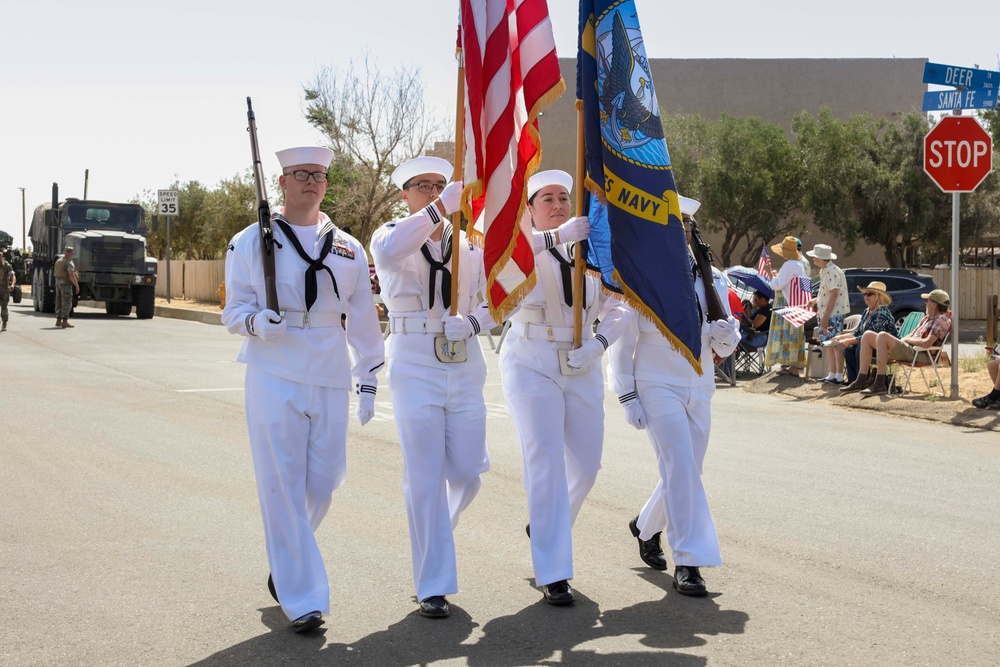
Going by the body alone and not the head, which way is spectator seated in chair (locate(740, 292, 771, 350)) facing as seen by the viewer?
to the viewer's left

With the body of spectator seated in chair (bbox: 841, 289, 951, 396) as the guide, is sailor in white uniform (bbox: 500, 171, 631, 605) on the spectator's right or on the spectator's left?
on the spectator's left

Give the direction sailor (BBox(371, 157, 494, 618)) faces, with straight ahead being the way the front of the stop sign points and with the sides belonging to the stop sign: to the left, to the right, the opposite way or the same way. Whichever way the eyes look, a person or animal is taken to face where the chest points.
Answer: the same way

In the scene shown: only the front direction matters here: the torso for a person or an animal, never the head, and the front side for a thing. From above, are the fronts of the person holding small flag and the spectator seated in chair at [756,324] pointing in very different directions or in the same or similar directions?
same or similar directions

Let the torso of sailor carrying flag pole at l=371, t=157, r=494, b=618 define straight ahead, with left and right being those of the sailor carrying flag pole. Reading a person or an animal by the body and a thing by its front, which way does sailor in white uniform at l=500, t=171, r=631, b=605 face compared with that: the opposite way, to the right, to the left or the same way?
the same way

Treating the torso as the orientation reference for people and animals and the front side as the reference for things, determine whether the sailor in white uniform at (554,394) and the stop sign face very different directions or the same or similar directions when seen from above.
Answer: same or similar directions

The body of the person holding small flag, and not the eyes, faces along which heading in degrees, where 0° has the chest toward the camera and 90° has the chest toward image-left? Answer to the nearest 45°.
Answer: approximately 90°

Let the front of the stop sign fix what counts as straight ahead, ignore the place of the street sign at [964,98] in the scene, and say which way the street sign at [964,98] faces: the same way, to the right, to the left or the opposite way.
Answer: the same way

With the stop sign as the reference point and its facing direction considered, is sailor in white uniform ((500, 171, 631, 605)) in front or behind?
in front

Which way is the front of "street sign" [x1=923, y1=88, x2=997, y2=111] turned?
toward the camera

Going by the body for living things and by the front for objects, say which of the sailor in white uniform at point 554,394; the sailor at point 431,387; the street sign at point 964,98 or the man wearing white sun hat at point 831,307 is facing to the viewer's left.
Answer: the man wearing white sun hat

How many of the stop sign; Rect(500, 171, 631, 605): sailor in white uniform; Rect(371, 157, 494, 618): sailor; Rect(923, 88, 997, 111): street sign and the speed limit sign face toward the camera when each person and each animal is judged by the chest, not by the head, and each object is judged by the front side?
5

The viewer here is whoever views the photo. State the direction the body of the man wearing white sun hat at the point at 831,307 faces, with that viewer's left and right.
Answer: facing to the left of the viewer

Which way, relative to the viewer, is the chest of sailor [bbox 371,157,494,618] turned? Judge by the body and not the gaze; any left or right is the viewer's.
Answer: facing the viewer

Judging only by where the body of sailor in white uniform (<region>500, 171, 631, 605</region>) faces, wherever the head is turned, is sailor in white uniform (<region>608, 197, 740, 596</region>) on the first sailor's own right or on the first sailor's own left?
on the first sailor's own left
